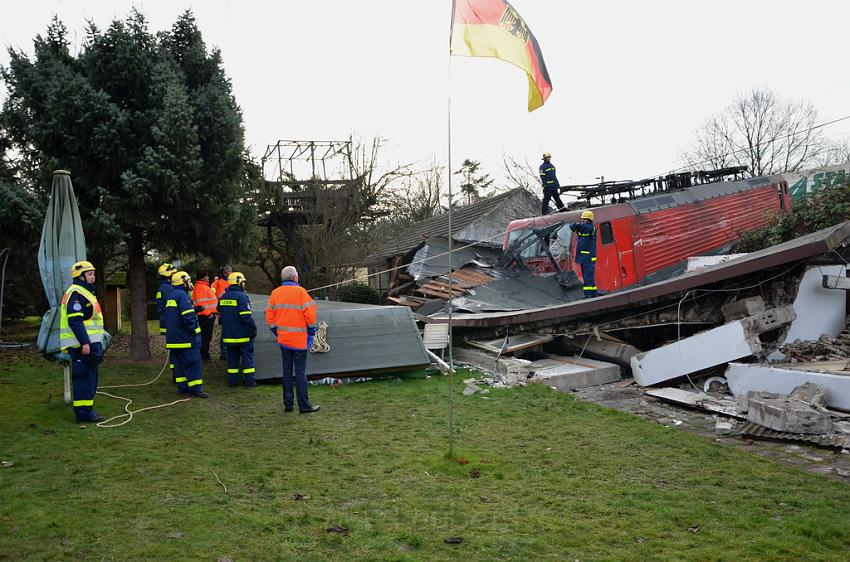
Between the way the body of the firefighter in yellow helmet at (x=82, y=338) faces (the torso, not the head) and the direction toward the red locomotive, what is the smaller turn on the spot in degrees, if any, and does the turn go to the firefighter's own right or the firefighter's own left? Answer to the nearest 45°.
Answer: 0° — they already face it

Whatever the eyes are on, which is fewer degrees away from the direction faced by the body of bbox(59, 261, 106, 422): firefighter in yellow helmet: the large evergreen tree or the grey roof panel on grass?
the grey roof panel on grass

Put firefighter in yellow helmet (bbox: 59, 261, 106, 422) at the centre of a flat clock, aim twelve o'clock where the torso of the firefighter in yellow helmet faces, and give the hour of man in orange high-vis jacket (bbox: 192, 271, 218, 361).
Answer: The man in orange high-vis jacket is roughly at 10 o'clock from the firefighter in yellow helmet.

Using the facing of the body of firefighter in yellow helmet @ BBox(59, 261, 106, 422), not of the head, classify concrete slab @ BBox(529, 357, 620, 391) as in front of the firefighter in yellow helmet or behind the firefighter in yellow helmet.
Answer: in front

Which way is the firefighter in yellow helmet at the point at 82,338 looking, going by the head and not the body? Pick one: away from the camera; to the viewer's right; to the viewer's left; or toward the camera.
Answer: to the viewer's right

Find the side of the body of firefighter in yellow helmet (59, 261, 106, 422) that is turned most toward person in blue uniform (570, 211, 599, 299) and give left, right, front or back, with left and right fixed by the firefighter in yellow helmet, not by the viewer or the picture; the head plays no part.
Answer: front

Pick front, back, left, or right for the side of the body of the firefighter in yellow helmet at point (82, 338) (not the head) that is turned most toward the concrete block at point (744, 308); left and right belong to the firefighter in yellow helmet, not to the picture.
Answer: front

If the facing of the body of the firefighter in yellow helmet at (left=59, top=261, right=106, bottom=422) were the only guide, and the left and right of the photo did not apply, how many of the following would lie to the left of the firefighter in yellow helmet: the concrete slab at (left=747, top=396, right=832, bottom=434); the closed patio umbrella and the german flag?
1

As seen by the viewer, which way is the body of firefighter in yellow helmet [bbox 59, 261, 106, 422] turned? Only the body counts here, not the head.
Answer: to the viewer's right

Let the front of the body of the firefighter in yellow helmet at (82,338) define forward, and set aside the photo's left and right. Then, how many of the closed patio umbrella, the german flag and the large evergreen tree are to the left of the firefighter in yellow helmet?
2

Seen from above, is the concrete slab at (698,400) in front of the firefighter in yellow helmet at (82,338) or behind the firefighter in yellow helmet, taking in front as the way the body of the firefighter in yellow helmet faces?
in front
